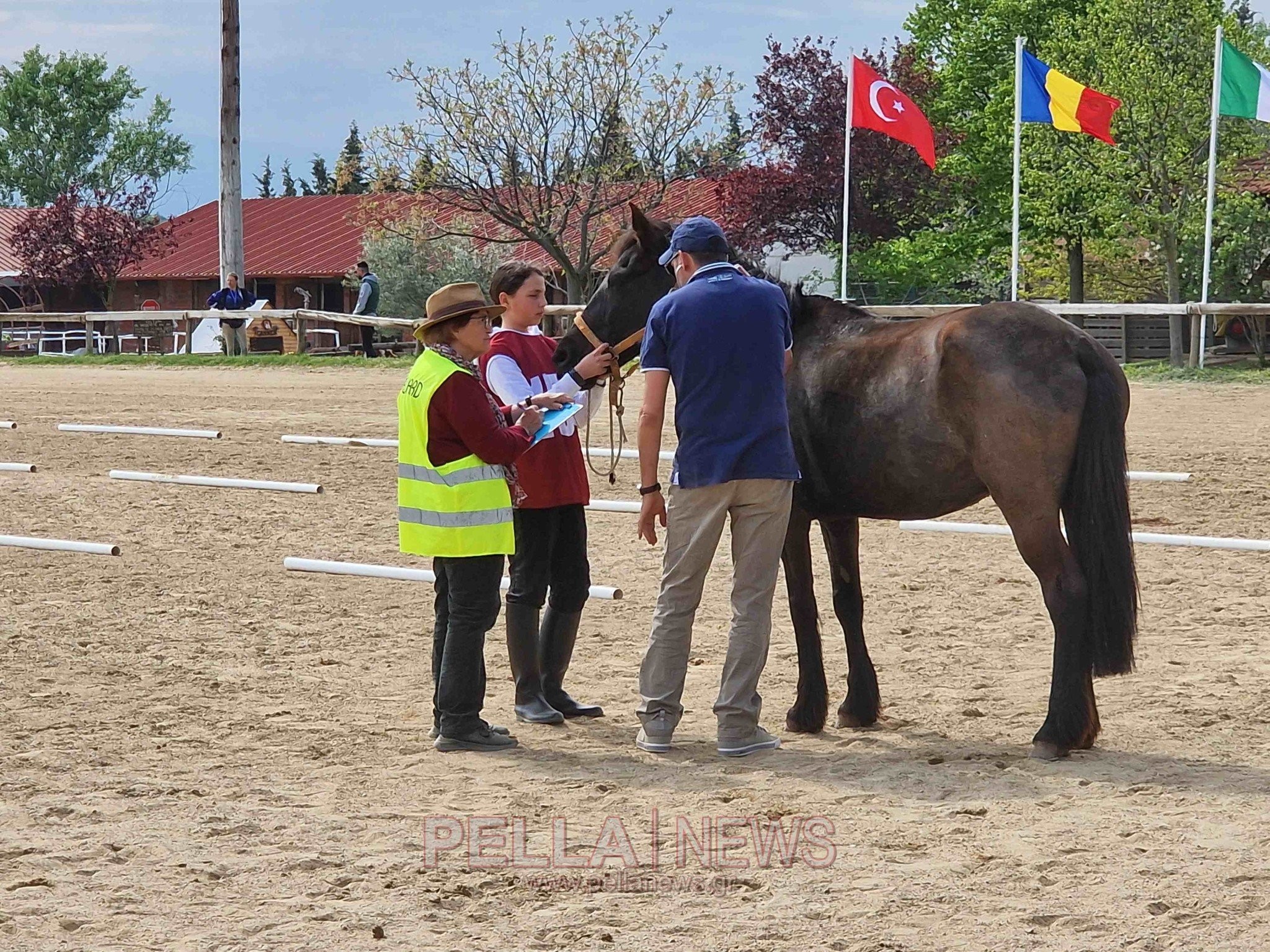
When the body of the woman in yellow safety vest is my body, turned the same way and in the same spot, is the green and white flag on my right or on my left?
on my left

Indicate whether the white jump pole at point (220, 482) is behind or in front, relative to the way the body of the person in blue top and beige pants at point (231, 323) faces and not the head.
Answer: in front

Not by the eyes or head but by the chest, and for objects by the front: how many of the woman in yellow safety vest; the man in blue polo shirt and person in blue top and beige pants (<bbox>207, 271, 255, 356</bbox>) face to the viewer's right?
1

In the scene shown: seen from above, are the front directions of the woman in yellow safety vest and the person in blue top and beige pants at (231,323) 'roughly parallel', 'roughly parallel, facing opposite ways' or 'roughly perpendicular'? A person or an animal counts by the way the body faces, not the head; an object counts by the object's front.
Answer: roughly perpendicular

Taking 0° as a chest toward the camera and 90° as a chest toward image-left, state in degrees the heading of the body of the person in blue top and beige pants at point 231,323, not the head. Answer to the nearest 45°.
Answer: approximately 0°

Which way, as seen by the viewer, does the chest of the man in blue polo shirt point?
away from the camera

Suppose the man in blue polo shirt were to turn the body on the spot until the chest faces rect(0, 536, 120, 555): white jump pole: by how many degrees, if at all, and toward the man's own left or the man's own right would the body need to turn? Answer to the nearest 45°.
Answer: approximately 45° to the man's own left

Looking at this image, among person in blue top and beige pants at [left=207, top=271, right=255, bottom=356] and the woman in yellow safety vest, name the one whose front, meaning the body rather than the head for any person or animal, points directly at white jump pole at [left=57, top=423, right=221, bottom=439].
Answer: the person in blue top and beige pants

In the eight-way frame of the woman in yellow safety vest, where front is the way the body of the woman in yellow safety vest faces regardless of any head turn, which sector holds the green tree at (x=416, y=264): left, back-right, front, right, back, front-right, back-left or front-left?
left

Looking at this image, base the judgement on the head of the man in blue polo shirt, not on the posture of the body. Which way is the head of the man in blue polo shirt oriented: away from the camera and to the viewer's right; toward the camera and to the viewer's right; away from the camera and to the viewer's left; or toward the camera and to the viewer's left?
away from the camera and to the viewer's left

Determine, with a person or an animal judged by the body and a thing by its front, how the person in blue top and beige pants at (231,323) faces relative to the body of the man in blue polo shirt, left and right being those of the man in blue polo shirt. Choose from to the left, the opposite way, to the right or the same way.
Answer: the opposite way

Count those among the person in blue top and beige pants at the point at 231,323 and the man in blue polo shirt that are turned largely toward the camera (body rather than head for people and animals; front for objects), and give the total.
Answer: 1

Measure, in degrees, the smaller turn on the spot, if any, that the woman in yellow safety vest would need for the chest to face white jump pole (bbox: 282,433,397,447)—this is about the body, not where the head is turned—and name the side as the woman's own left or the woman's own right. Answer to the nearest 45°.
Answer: approximately 90° to the woman's own left

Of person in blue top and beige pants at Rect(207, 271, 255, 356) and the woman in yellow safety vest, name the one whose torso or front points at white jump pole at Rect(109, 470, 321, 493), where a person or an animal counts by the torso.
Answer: the person in blue top and beige pants

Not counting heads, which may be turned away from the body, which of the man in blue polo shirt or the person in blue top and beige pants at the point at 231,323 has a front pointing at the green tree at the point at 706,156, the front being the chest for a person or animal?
the man in blue polo shirt
